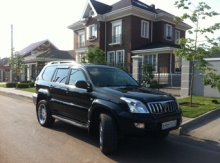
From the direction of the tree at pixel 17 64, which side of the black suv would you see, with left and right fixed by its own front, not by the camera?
back

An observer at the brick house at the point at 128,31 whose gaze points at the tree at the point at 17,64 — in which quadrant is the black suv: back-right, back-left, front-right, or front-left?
back-left

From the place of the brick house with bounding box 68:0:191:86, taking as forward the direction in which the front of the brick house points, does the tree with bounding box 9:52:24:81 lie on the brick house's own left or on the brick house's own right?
on the brick house's own right

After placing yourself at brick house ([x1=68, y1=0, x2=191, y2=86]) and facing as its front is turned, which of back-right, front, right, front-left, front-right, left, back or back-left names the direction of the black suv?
front-left

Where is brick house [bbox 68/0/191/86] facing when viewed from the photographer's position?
facing the viewer and to the left of the viewer

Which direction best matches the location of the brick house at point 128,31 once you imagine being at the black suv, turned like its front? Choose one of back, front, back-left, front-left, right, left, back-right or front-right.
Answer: back-left

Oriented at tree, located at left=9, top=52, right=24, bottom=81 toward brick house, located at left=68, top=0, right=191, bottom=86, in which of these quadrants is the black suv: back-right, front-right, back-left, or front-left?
front-right

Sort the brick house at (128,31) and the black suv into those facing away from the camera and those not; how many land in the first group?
0

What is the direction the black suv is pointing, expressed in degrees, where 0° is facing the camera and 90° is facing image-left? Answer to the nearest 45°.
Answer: approximately 315°
